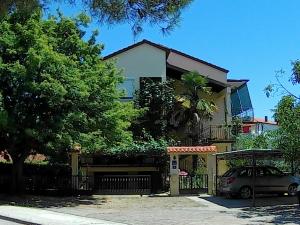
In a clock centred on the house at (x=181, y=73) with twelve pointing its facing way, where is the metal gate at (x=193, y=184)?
The metal gate is roughly at 12 o'clock from the house.

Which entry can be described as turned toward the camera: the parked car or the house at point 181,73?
the house

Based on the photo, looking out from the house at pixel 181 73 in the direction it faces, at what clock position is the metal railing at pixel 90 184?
The metal railing is roughly at 1 o'clock from the house.

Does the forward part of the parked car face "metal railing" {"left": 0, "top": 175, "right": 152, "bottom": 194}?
no

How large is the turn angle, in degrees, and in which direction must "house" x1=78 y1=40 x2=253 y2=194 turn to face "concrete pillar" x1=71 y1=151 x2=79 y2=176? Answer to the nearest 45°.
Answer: approximately 45° to its right

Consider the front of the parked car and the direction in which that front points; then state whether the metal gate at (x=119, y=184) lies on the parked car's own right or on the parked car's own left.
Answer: on the parked car's own left

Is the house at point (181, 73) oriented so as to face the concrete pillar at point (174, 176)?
yes

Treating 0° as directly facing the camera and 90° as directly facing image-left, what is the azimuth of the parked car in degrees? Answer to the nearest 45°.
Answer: approximately 225°

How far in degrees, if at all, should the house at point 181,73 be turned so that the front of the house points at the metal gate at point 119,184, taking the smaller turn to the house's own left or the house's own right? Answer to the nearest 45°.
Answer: approximately 45° to the house's own right

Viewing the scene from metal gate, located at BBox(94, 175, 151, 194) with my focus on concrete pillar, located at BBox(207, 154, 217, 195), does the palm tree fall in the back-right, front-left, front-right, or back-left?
front-left

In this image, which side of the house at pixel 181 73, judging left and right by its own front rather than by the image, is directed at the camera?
front

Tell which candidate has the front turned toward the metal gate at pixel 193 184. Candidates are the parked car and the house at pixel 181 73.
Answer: the house

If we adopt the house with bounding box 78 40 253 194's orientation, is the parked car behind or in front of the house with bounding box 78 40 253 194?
in front

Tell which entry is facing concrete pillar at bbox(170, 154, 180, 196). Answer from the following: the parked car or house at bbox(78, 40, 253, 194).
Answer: the house

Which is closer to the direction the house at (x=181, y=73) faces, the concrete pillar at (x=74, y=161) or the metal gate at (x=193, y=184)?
the metal gate

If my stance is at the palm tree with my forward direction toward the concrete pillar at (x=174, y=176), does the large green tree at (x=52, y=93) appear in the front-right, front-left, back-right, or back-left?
front-right

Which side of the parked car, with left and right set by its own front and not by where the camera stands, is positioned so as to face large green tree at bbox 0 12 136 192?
back

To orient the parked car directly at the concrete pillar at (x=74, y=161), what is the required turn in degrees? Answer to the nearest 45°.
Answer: approximately 135° to its left

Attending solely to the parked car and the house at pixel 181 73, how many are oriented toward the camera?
1
